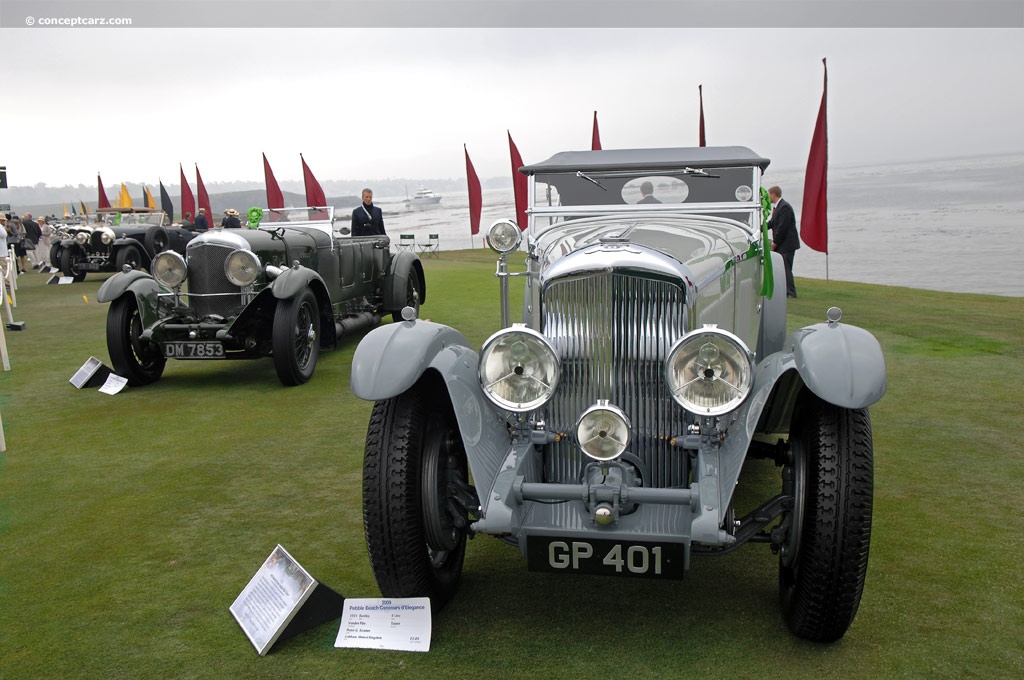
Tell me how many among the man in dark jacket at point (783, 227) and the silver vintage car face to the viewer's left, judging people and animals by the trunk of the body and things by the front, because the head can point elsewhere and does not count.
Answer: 1

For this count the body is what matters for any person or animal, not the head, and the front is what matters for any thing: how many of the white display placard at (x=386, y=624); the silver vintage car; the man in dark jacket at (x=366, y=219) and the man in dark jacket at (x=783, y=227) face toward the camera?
3

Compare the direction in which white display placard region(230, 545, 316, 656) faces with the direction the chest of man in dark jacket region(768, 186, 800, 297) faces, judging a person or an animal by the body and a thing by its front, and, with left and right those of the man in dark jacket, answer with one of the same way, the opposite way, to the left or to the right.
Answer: to the left

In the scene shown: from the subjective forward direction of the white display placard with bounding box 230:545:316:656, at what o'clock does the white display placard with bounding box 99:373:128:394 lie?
the white display placard with bounding box 99:373:128:394 is roughly at 4 o'clock from the white display placard with bounding box 230:545:316:656.

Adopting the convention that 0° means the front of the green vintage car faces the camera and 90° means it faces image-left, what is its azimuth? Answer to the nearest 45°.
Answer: approximately 45°

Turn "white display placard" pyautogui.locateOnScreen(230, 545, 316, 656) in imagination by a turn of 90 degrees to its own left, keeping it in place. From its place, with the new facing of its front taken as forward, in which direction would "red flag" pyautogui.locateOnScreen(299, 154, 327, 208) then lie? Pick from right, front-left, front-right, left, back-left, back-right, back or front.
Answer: back-left

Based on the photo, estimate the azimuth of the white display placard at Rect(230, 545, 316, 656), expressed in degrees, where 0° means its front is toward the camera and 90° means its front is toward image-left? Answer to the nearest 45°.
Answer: approximately 45°

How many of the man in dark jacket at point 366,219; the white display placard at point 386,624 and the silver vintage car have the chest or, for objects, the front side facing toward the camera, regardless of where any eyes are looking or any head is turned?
3

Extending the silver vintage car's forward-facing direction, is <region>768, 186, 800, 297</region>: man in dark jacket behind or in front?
behind

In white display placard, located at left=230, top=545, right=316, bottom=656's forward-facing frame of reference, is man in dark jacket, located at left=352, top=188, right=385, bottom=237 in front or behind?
behind

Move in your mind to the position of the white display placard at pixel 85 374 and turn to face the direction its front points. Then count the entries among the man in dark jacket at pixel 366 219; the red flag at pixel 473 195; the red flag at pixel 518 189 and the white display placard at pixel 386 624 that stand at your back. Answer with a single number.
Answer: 3

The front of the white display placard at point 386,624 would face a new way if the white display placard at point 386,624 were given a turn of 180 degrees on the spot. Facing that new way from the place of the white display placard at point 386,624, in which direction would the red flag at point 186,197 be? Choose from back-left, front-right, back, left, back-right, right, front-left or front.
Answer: front
